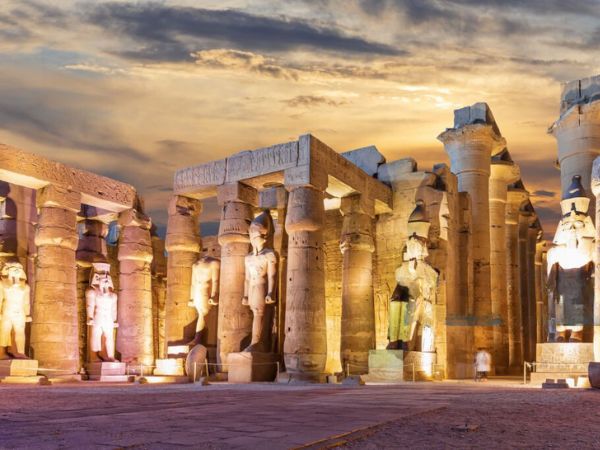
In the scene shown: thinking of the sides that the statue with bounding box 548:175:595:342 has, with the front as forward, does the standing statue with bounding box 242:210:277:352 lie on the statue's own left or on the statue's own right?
on the statue's own right

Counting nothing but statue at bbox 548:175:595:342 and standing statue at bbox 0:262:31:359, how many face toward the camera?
2

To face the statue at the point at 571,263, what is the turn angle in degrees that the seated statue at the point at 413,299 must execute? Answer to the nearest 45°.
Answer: approximately 135° to its left

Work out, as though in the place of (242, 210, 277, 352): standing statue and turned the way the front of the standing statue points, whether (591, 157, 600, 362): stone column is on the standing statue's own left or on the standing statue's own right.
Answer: on the standing statue's own left

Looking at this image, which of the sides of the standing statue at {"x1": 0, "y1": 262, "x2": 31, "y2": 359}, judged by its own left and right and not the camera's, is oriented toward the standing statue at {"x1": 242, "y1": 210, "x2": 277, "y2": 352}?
left

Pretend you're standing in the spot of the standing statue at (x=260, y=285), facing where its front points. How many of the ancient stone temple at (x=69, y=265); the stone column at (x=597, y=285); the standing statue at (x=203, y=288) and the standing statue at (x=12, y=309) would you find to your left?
1

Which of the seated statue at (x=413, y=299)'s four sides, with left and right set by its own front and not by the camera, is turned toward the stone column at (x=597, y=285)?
left

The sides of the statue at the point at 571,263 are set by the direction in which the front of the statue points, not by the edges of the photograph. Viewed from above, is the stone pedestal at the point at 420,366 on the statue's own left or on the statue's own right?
on the statue's own right

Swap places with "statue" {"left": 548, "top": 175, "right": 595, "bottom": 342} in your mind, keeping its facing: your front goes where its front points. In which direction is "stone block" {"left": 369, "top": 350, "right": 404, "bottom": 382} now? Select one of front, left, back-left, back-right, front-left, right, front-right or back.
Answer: right

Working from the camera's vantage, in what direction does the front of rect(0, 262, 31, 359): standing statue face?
facing the viewer

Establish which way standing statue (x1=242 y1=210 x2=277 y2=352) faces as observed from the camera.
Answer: facing the viewer and to the left of the viewer
